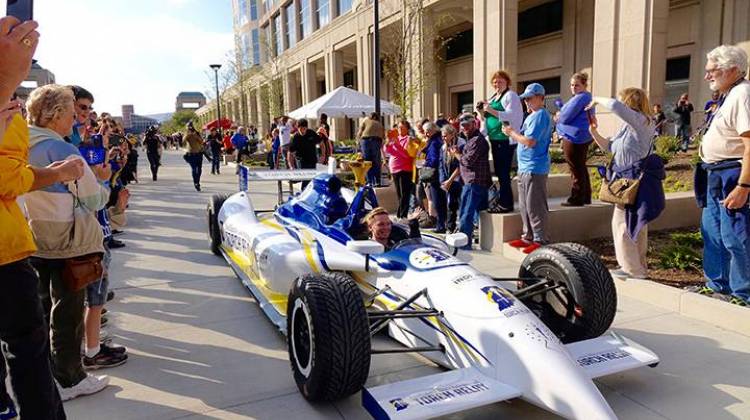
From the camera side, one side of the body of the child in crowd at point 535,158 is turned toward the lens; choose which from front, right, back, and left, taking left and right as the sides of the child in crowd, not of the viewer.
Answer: left

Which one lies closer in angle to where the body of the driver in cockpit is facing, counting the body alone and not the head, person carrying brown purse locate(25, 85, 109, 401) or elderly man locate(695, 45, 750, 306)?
the elderly man

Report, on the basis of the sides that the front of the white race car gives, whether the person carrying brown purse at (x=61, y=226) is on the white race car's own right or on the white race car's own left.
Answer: on the white race car's own right

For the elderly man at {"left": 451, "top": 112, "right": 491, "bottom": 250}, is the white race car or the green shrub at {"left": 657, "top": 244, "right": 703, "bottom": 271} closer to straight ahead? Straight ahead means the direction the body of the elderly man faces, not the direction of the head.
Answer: the white race car

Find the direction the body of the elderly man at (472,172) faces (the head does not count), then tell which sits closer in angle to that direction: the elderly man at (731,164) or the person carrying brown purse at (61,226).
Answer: the person carrying brown purse

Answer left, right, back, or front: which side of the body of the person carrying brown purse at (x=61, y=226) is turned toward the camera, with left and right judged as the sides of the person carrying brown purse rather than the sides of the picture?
right

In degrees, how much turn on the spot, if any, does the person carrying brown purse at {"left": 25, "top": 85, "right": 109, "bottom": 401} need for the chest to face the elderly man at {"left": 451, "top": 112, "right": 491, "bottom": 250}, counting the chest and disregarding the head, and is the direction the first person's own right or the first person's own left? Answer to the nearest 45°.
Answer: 0° — they already face them

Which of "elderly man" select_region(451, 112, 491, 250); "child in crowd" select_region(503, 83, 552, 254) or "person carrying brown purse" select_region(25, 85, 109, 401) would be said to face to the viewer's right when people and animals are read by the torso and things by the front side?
the person carrying brown purse

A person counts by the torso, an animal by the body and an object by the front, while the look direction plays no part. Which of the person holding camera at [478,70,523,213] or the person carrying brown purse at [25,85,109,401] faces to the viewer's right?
the person carrying brown purse at [25,85,109,401]

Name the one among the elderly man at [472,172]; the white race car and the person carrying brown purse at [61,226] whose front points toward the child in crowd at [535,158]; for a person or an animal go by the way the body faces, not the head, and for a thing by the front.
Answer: the person carrying brown purse

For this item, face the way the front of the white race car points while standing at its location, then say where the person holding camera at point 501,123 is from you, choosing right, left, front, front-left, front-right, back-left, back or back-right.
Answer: back-left

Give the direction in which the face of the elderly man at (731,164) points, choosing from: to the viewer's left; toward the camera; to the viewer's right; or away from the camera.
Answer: to the viewer's left

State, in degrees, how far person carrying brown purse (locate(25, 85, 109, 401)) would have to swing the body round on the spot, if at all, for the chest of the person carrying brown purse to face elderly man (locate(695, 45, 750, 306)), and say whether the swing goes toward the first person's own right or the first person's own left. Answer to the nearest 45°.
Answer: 0° — they already face them
